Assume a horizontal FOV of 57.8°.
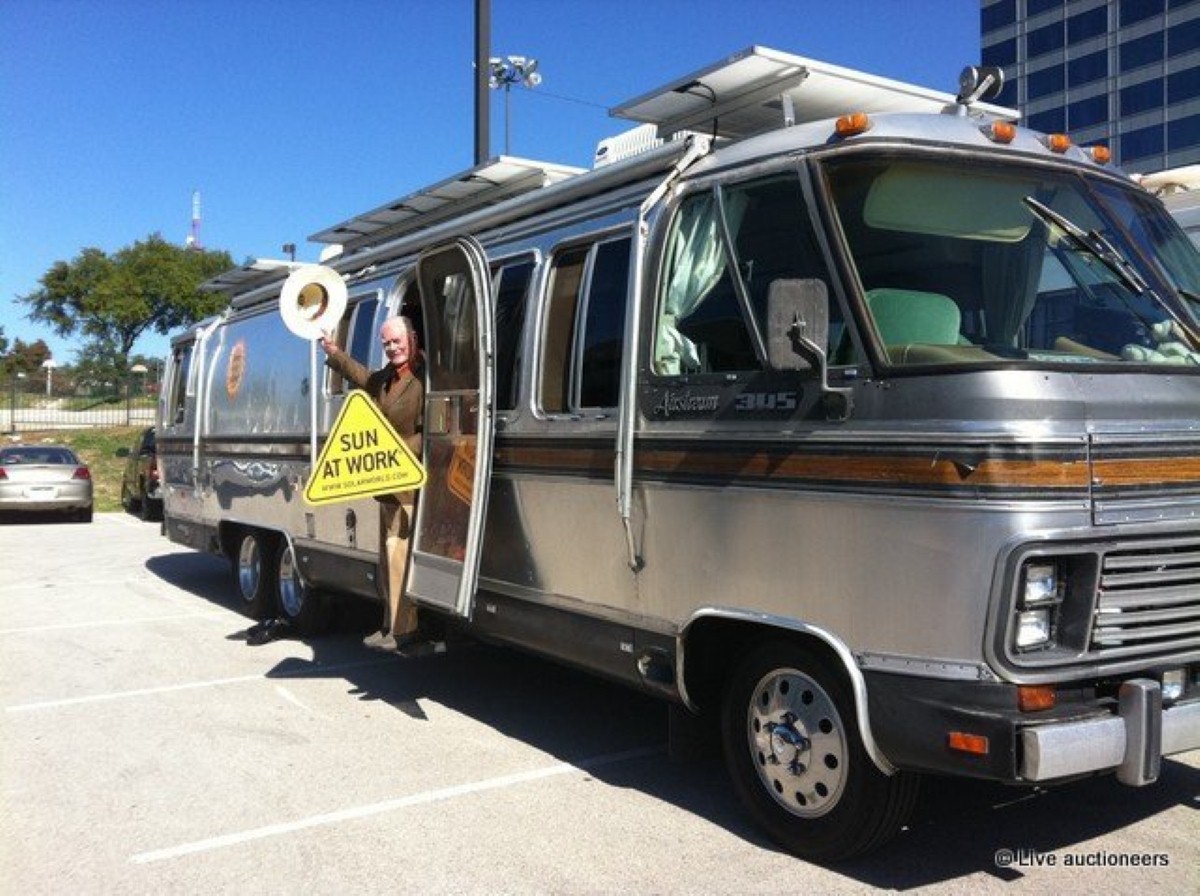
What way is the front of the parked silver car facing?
away from the camera

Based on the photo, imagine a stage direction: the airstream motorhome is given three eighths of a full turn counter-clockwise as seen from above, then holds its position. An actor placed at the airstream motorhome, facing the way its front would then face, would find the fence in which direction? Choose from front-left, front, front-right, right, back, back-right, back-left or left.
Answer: front-left

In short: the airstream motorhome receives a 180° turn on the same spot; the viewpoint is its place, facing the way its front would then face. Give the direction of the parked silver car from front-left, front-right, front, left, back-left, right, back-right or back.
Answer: front

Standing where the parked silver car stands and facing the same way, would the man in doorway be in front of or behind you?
behind

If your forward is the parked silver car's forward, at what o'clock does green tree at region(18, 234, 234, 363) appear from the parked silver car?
The green tree is roughly at 12 o'clock from the parked silver car.

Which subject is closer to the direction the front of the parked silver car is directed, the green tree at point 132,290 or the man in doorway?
the green tree

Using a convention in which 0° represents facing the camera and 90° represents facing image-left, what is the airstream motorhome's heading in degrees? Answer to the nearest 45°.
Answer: approximately 315°

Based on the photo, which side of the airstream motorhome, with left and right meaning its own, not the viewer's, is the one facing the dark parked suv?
back

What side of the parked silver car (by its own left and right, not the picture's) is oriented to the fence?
front

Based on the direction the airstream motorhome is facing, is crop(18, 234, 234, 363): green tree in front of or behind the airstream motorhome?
behind
